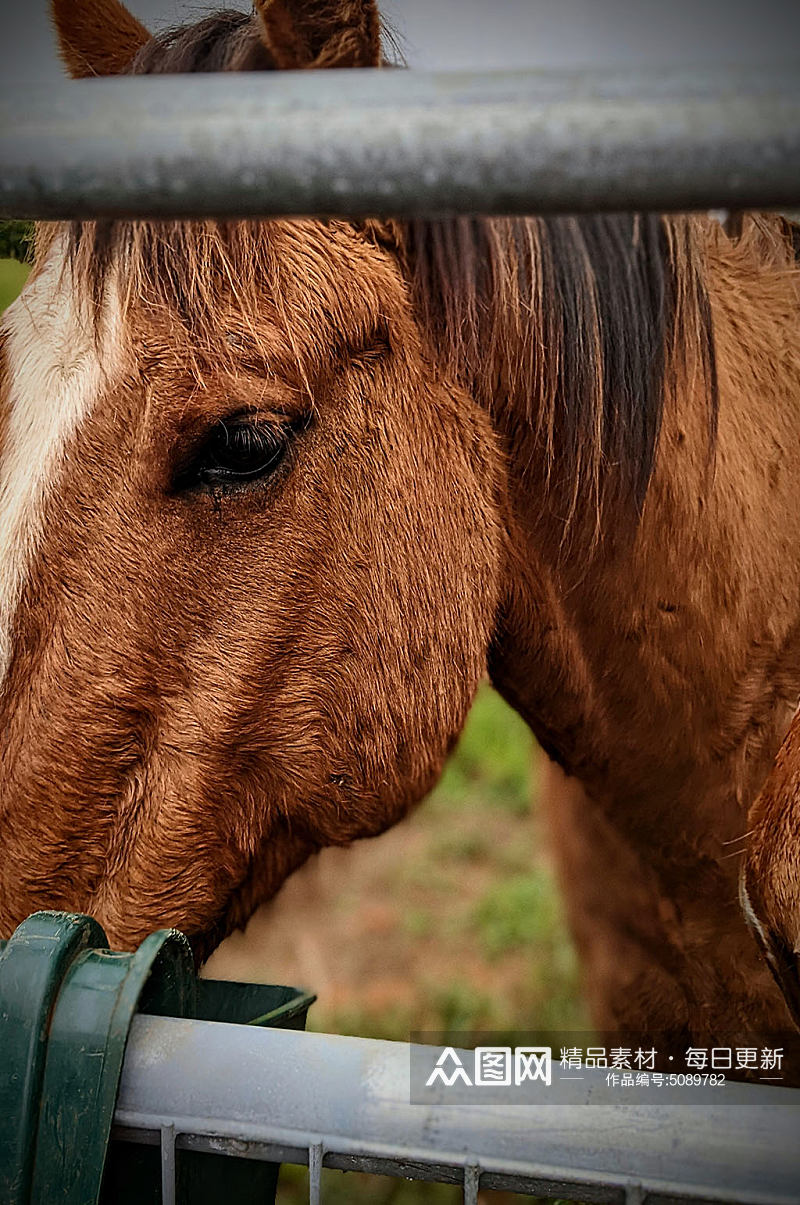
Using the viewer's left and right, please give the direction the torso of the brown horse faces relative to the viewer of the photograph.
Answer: facing the viewer and to the left of the viewer

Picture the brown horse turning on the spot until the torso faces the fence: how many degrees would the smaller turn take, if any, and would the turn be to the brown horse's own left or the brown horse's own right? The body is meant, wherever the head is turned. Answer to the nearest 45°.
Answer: approximately 45° to the brown horse's own left
